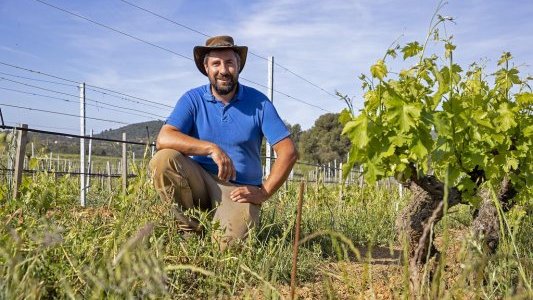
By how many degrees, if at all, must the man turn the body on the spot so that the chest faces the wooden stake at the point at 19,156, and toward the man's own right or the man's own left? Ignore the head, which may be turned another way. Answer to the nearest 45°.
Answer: approximately 135° to the man's own right

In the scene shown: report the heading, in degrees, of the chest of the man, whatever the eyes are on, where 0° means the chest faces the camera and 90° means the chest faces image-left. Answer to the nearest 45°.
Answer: approximately 0°

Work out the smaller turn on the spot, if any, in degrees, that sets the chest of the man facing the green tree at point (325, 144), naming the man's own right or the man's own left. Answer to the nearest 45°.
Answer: approximately 180°
